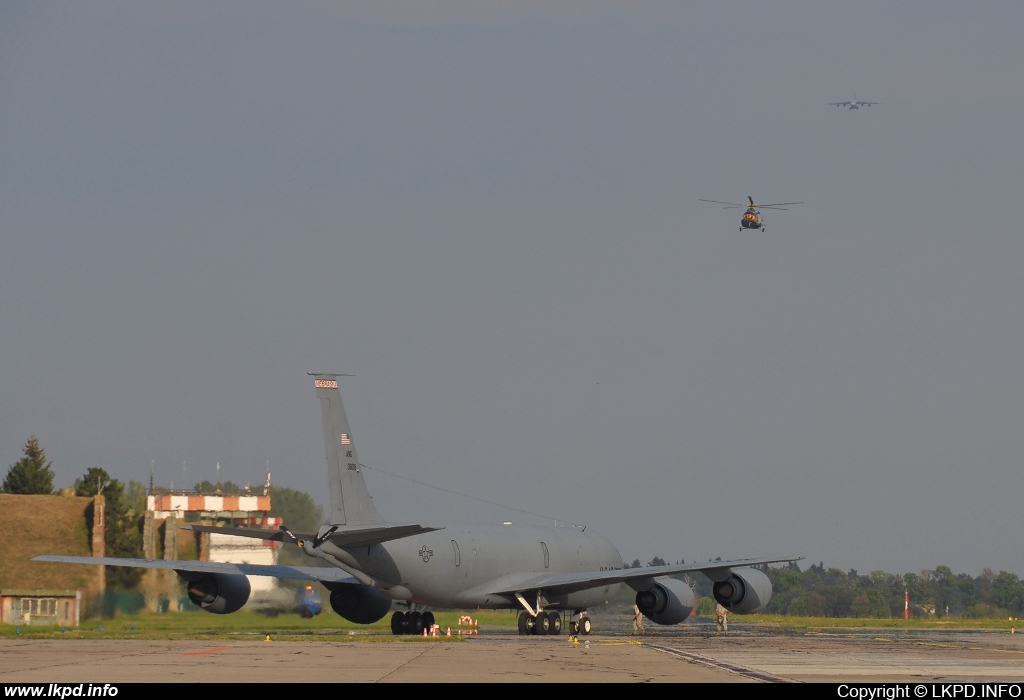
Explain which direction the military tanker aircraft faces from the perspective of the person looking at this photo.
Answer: facing away from the viewer and to the right of the viewer
